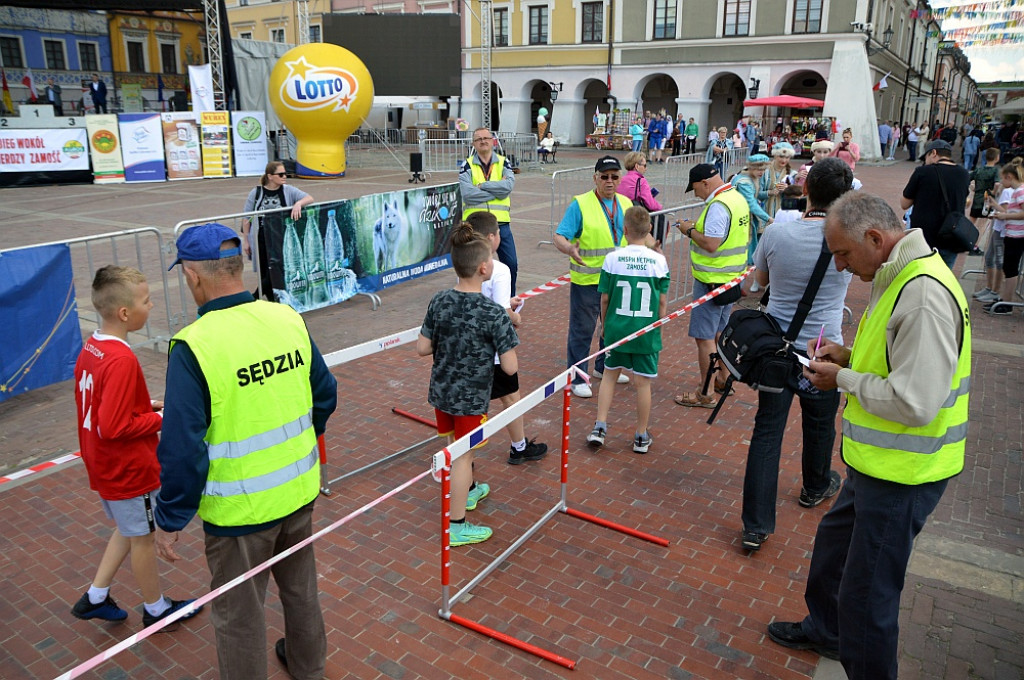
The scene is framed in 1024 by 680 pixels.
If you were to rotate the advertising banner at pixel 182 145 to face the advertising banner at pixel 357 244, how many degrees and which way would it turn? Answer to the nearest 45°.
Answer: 0° — it already faces it

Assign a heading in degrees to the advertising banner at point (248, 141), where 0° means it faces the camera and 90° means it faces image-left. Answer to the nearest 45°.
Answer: approximately 0°

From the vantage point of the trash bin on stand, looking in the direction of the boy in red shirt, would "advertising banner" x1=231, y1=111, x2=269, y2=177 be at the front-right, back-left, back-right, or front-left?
back-right

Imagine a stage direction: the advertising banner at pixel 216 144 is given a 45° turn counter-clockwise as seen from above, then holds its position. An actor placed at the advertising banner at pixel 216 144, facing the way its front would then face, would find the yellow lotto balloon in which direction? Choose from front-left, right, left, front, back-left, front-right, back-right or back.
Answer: front

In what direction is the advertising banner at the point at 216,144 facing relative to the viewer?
toward the camera

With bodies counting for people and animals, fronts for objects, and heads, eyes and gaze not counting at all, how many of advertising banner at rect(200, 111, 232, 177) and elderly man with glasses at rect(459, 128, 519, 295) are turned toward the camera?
2

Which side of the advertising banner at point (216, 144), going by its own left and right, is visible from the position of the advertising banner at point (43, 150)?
right

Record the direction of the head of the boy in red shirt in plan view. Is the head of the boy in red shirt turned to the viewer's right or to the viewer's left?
to the viewer's right

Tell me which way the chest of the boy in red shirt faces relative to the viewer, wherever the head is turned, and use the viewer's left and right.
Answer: facing away from the viewer and to the right of the viewer

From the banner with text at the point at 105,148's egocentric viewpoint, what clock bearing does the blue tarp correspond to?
The blue tarp is roughly at 12 o'clock from the banner with text.

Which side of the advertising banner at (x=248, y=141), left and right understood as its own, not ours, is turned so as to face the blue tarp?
front

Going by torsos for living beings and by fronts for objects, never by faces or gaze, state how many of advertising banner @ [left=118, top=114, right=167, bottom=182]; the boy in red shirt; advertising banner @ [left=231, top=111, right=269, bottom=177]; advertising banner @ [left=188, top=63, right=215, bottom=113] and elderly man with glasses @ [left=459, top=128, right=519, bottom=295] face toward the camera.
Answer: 4

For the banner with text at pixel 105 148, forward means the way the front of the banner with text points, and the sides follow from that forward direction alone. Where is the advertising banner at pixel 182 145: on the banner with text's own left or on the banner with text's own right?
on the banner with text's own left

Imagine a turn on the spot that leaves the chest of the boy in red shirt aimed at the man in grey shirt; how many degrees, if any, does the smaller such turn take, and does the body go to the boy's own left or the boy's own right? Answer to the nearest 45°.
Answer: approximately 45° to the boy's own right

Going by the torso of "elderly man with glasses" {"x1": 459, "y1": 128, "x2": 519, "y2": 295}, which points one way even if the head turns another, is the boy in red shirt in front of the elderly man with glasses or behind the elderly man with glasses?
in front

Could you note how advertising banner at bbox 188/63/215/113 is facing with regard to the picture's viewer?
facing the viewer

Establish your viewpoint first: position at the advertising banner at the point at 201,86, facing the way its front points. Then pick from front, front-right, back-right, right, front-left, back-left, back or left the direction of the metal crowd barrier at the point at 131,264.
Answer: front

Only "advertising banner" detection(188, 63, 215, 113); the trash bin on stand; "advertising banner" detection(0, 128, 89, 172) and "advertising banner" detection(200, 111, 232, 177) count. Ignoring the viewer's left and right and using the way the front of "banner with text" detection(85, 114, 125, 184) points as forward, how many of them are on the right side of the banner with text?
1
